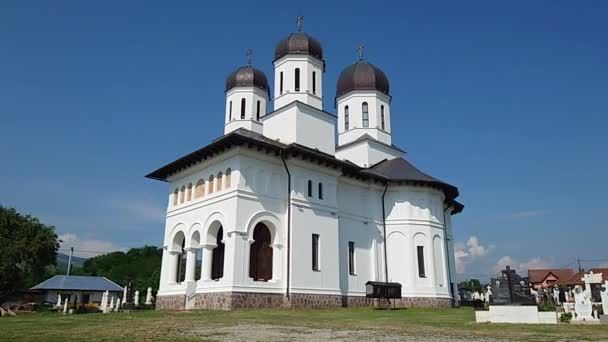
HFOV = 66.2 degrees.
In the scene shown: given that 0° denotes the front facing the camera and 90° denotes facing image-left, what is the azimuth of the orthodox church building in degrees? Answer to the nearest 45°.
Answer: approximately 45°

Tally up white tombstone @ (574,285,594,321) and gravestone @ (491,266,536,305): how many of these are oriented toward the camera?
2

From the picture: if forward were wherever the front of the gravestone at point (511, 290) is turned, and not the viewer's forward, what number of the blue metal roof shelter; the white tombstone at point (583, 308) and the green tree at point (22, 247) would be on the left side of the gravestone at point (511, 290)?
1

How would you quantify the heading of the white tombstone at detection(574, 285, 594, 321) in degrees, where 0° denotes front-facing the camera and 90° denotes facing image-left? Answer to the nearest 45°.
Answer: approximately 0°

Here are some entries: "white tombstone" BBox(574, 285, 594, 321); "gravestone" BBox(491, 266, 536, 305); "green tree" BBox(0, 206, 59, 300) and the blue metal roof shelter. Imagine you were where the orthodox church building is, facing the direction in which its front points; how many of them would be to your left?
2

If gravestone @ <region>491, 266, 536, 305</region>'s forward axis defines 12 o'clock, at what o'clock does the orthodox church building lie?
The orthodox church building is roughly at 4 o'clock from the gravestone.

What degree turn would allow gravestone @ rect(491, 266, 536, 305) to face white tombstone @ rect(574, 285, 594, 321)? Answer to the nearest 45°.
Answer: approximately 90° to its left

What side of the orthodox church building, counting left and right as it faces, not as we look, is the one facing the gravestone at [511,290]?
left

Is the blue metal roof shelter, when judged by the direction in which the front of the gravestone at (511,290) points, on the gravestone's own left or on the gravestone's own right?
on the gravestone's own right
